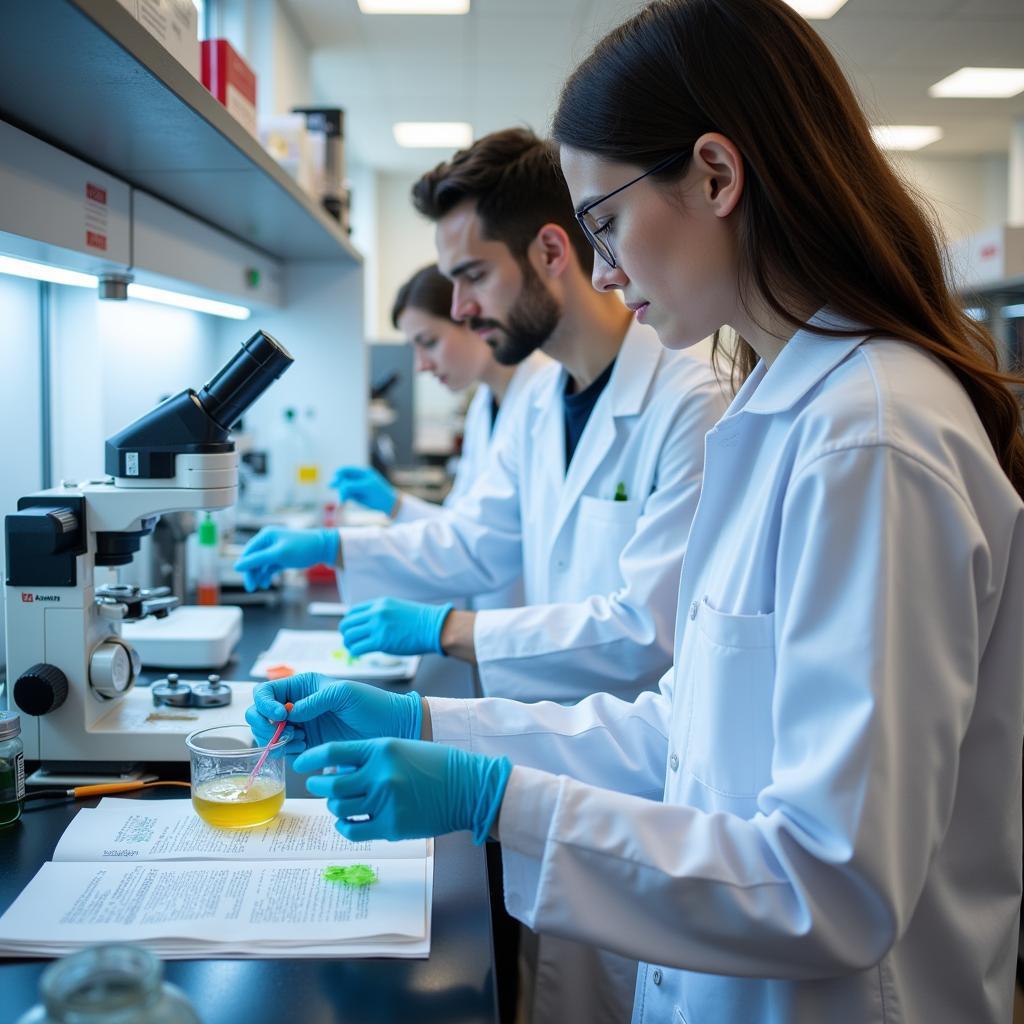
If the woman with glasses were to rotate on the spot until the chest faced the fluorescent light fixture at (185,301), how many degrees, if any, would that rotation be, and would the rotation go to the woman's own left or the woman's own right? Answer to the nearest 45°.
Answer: approximately 45° to the woman's own right

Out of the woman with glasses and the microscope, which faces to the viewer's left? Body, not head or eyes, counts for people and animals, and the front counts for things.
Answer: the woman with glasses

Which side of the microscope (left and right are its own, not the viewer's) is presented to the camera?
right

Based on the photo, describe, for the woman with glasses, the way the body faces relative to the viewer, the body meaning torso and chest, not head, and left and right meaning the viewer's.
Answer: facing to the left of the viewer

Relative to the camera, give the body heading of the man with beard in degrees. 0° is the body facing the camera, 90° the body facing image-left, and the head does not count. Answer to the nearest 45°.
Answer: approximately 45°

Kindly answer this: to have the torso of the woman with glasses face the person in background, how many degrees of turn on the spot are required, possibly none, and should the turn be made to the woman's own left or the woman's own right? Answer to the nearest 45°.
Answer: approximately 90° to the woman's own right

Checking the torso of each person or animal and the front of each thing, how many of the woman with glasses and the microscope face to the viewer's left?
1

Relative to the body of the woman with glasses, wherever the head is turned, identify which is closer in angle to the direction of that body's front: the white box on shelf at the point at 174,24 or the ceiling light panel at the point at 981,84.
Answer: the white box on shelf

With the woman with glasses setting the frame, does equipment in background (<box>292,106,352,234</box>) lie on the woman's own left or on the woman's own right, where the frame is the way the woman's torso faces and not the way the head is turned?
on the woman's own right
